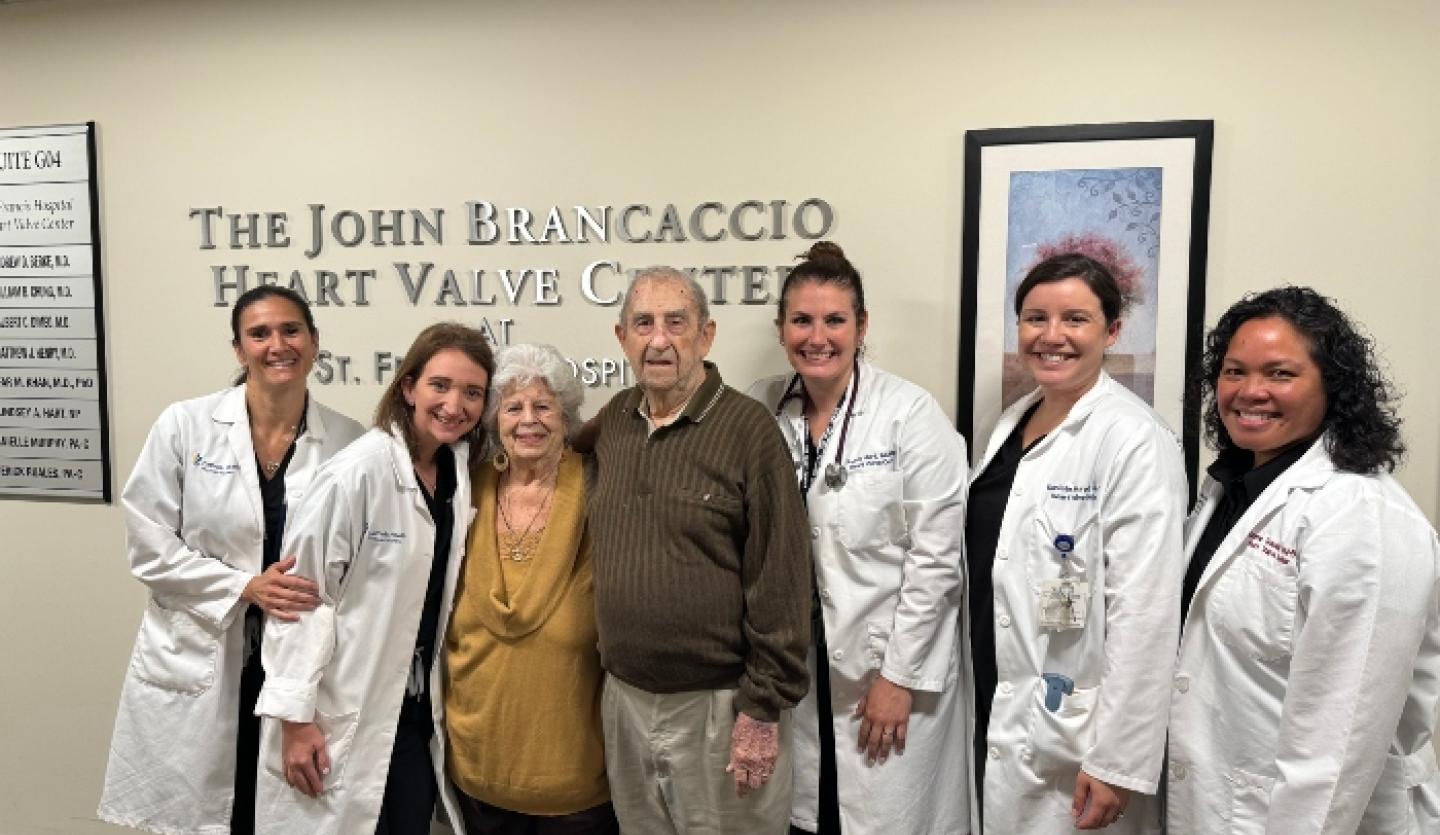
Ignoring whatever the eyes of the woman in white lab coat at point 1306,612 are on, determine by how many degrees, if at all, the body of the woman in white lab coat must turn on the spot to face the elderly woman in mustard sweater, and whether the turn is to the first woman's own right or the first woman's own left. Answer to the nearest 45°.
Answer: approximately 45° to the first woman's own right

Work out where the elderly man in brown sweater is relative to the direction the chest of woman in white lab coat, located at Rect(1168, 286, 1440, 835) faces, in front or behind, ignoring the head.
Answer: in front
